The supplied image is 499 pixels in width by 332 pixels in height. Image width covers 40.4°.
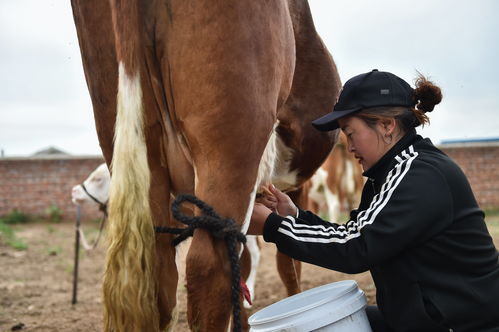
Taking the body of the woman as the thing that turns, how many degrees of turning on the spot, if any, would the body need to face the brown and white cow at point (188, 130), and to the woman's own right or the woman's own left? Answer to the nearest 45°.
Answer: approximately 45° to the woman's own left

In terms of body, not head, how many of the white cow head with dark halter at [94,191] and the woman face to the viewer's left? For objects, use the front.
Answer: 2

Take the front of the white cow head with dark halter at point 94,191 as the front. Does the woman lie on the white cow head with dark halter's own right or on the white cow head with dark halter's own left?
on the white cow head with dark halter's own left

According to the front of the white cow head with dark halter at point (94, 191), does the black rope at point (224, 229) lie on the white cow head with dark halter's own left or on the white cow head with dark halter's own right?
on the white cow head with dark halter's own left

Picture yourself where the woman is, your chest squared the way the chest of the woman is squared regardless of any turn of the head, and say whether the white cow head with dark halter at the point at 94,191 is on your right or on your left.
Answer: on your right

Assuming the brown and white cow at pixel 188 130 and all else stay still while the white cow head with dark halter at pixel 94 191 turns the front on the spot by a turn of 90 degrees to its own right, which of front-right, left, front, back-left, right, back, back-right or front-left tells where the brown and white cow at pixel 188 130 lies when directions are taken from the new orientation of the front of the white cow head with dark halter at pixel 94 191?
back

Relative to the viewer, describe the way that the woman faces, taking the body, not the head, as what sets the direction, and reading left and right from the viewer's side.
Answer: facing to the left of the viewer

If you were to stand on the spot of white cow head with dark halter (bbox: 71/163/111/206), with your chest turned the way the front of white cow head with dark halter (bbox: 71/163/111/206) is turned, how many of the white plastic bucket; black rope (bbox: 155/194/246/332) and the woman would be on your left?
3

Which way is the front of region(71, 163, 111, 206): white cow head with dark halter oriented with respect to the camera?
to the viewer's left

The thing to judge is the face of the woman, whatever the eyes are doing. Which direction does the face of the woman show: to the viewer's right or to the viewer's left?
to the viewer's left
